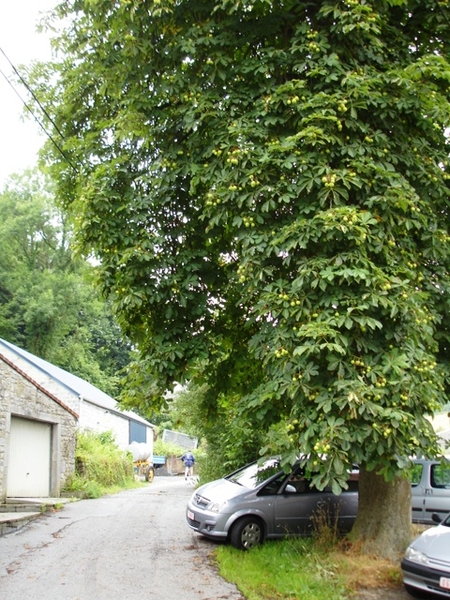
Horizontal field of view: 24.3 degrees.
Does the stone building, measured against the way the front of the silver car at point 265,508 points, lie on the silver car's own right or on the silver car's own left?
on the silver car's own right

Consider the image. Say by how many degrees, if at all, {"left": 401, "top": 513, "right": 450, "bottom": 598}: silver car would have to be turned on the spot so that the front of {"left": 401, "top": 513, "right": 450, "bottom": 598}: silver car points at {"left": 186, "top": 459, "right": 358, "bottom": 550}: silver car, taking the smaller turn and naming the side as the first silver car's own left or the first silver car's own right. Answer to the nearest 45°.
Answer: approximately 90° to the first silver car's own right

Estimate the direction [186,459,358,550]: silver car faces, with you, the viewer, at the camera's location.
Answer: facing the viewer and to the left of the viewer

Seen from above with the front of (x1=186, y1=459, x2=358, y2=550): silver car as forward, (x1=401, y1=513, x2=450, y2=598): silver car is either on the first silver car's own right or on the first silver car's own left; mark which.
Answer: on the first silver car's own left

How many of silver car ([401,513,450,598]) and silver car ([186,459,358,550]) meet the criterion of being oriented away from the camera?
0

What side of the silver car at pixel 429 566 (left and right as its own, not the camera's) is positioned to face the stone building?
right

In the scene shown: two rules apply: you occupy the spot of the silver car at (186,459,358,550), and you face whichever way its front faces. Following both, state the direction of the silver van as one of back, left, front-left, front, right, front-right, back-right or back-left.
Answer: back
